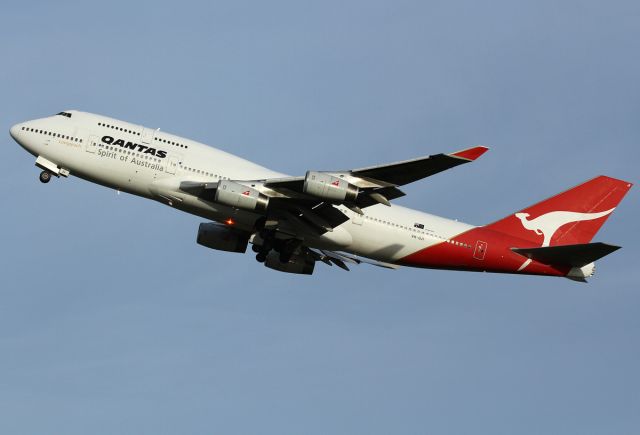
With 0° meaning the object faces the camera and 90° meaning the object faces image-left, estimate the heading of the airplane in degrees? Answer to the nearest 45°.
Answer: approximately 90°
